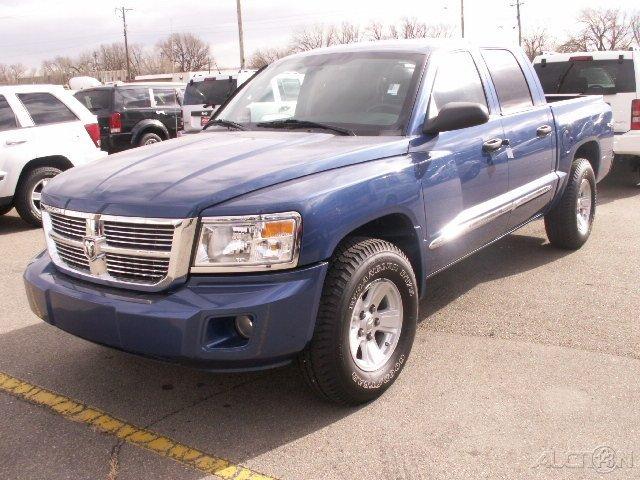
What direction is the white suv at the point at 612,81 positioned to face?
away from the camera

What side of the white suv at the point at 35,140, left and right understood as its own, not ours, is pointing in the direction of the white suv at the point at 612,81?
back

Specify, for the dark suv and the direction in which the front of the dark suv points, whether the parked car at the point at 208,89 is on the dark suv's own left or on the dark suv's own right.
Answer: on the dark suv's own right

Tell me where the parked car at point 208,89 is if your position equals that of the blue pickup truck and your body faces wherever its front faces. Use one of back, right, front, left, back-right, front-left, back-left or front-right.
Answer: back-right

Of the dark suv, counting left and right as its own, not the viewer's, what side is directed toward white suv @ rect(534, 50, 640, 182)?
right

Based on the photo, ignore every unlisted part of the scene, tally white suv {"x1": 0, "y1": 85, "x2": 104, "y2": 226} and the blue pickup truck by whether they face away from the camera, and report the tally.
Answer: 0

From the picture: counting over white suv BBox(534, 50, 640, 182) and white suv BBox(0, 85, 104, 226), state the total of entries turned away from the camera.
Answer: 1

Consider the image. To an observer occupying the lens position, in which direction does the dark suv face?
facing away from the viewer and to the right of the viewer

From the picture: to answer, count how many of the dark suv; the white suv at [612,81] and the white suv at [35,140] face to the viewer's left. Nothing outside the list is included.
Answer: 1

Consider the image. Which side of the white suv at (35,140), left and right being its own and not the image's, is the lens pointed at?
left

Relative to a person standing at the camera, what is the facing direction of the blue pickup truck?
facing the viewer and to the left of the viewer
